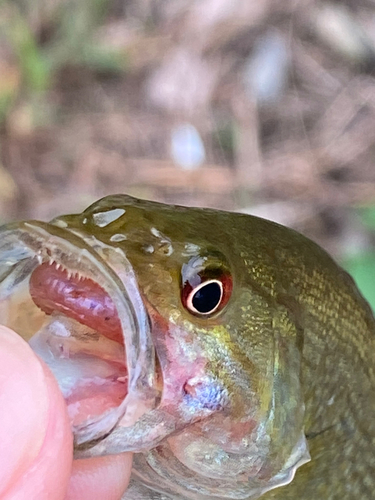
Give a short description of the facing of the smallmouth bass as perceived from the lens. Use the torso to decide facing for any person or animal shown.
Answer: facing the viewer and to the left of the viewer
